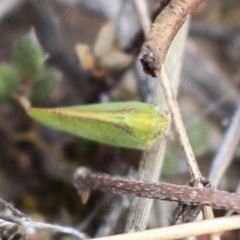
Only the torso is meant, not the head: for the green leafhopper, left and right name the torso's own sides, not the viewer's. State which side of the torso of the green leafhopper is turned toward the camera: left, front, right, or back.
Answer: right
